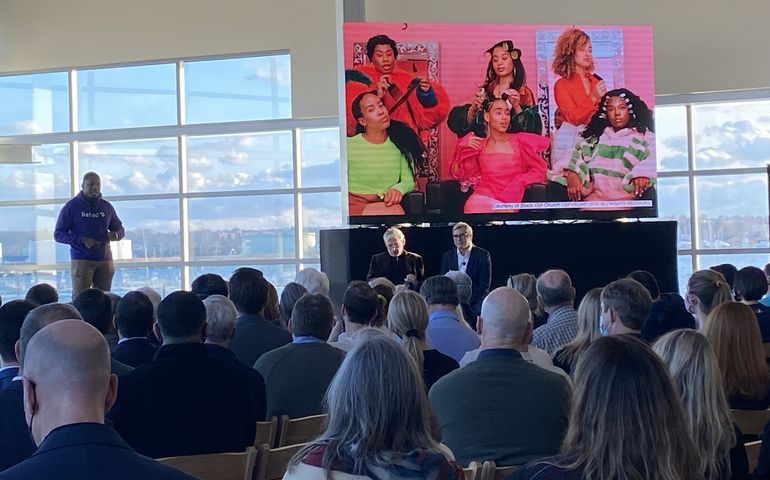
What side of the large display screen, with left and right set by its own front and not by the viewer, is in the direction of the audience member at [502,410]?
front

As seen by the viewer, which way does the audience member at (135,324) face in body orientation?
away from the camera

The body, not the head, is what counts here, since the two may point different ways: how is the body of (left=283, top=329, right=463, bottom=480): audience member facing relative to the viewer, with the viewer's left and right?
facing away from the viewer

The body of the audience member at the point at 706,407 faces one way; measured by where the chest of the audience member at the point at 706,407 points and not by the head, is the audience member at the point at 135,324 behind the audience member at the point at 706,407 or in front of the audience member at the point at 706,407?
in front

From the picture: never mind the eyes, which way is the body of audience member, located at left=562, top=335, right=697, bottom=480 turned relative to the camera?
away from the camera

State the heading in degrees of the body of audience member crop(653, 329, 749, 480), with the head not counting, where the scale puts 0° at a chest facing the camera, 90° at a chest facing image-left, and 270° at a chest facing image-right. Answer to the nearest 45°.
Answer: approximately 135°

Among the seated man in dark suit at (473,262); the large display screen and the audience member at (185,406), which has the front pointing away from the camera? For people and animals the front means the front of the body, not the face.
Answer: the audience member

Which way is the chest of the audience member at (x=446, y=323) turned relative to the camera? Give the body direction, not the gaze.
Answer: away from the camera

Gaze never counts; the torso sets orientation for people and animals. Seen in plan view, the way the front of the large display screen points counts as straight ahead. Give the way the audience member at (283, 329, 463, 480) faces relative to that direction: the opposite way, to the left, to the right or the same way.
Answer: the opposite way

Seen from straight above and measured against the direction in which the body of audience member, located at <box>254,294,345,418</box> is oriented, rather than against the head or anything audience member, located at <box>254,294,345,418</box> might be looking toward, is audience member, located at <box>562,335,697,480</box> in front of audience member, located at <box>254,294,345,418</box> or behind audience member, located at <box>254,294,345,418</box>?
behind

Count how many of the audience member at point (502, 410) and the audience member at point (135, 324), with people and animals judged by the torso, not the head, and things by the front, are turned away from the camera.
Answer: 2

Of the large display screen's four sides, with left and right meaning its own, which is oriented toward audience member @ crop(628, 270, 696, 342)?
front

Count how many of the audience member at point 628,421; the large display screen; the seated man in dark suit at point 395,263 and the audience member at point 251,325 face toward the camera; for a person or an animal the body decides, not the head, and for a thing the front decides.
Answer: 2

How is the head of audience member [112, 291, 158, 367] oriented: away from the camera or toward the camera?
away from the camera

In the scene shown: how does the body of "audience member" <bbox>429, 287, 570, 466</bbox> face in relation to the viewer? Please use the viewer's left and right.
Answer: facing away from the viewer

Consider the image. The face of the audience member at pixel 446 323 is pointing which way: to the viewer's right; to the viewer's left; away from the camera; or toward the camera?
away from the camera

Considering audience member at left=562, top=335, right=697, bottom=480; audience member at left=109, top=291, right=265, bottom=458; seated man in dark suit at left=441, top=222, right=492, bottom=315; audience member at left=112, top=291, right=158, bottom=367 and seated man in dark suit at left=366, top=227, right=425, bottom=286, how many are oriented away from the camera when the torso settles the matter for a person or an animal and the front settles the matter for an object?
3

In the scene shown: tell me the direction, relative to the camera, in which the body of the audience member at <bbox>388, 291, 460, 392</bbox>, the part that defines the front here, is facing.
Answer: away from the camera

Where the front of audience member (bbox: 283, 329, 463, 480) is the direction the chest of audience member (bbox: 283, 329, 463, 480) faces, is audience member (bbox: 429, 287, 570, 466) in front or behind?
in front
